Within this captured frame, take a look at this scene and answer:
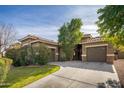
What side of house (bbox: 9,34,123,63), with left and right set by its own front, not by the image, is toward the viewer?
front

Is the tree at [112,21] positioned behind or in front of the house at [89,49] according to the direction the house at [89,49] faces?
in front

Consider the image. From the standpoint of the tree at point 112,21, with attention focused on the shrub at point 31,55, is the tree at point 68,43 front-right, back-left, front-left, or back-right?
front-right
